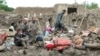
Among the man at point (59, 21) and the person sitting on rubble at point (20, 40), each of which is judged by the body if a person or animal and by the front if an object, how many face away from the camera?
0

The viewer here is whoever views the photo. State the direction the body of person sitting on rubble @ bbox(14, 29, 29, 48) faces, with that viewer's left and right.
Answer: facing the viewer and to the right of the viewer

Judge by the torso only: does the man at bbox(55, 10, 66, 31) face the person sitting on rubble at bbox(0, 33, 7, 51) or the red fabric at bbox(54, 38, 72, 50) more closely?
the red fabric

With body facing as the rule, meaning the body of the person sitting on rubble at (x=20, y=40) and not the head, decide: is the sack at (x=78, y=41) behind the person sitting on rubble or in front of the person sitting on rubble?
in front

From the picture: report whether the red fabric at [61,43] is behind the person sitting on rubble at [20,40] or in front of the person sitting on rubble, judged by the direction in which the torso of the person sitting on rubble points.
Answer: in front

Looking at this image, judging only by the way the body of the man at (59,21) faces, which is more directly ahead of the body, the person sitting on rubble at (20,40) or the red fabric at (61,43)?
the red fabric

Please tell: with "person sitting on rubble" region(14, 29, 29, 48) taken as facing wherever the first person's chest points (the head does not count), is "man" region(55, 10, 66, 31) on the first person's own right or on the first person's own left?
on the first person's own left

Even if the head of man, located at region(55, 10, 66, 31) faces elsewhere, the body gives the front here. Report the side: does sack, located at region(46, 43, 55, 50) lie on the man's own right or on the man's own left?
on the man's own right
